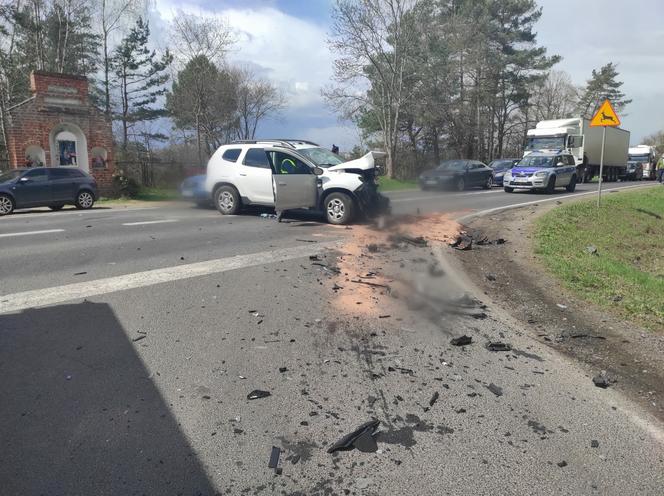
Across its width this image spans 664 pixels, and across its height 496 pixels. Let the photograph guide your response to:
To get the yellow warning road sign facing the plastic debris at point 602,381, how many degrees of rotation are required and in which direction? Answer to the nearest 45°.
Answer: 0° — it already faces it

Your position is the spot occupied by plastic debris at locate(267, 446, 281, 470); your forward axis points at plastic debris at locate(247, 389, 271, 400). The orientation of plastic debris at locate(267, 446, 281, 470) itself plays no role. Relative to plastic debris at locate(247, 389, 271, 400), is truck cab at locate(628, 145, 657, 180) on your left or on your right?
right

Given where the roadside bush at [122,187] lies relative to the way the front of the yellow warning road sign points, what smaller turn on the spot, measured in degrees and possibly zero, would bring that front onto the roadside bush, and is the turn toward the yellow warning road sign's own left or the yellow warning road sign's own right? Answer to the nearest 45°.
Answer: approximately 90° to the yellow warning road sign's own right

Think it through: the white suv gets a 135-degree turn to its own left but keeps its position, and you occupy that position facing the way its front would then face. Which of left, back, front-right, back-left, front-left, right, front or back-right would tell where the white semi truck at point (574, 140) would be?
front-right

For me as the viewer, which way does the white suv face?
facing the viewer and to the right of the viewer

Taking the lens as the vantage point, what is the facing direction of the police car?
facing the viewer and to the left of the viewer

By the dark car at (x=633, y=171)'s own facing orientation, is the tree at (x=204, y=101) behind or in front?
in front

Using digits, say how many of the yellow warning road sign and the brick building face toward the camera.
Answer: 2

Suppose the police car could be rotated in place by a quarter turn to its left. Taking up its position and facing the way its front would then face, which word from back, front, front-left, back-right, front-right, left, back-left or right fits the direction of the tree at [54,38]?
back-right

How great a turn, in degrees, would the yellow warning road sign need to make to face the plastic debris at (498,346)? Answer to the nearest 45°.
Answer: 0° — it already faces it

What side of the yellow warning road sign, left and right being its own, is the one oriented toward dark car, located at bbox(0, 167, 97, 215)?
right

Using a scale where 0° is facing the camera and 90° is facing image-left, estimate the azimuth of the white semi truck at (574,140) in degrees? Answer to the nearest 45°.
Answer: approximately 45°
